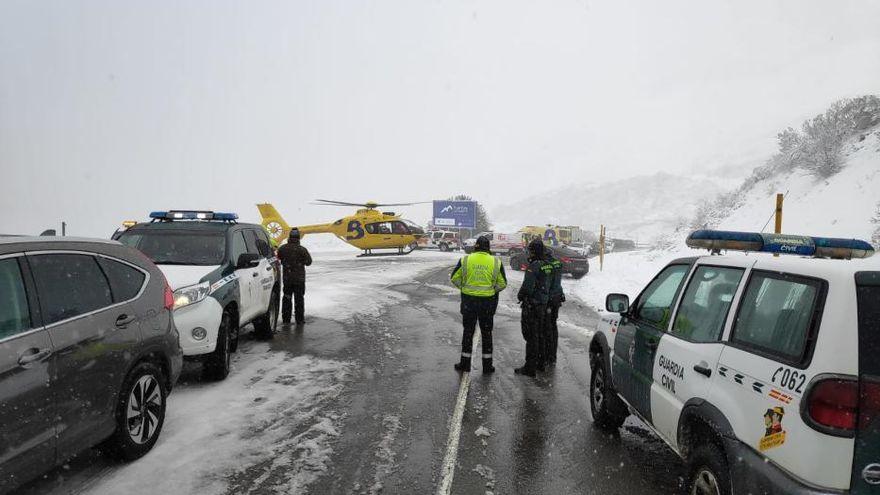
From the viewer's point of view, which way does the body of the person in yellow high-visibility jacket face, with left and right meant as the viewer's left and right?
facing away from the viewer

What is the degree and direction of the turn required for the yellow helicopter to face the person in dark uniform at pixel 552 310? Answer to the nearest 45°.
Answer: approximately 90° to its right

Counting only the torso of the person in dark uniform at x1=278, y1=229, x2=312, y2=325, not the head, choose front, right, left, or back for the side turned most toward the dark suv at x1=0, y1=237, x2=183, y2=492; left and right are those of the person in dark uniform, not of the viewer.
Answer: back

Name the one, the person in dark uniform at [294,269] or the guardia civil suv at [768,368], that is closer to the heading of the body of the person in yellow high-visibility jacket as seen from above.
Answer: the person in dark uniform

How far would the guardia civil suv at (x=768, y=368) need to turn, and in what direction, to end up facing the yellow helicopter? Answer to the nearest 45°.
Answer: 0° — it already faces it

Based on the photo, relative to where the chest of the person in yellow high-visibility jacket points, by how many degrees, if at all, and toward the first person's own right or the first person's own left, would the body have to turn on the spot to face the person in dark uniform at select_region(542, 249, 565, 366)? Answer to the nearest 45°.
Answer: approximately 45° to the first person's own right

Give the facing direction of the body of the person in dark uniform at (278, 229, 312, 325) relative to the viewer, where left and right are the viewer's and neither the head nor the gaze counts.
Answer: facing away from the viewer

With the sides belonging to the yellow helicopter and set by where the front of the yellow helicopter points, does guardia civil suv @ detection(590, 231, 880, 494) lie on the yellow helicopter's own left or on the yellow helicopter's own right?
on the yellow helicopter's own right

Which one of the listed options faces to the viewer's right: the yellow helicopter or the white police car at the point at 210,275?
the yellow helicopter

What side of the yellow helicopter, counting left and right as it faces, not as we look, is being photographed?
right

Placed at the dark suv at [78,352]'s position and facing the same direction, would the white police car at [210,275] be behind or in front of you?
behind
